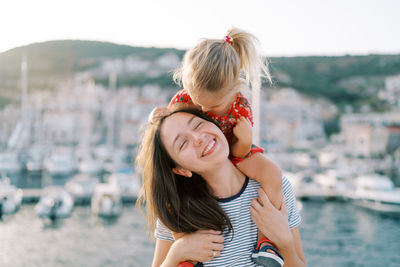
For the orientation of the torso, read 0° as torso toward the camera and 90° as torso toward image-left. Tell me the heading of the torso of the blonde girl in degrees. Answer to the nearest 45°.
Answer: approximately 0°

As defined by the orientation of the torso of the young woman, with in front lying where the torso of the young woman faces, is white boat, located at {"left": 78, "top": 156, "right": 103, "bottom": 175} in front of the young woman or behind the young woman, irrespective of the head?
behind

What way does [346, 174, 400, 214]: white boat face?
to the viewer's left
